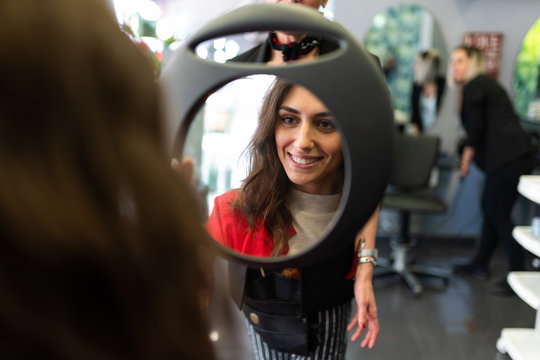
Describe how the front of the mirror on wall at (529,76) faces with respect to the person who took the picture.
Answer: facing the viewer

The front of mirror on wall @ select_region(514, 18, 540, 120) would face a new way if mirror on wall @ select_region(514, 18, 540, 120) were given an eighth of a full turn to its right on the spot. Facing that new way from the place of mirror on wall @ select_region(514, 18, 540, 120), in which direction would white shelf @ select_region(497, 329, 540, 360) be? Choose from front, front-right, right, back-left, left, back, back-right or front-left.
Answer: front-left

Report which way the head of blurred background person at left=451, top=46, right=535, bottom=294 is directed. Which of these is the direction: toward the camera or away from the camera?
toward the camera

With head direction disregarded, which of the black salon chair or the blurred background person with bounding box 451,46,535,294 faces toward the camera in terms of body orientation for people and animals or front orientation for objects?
the black salon chair

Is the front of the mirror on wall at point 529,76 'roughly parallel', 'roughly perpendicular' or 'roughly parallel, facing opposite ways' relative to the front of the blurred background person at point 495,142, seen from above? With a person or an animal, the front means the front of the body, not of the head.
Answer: roughly perpendicular

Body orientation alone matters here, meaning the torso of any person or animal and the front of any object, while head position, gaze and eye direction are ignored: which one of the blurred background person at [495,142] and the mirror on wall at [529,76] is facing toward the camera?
the mirror on wall

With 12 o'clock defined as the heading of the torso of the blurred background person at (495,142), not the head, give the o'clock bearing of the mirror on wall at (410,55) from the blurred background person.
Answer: The mirror on wall is roughly at 2 o'clock from the blurred background person.

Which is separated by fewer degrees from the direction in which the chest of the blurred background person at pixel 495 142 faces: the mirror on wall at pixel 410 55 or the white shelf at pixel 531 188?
the mirror on wall

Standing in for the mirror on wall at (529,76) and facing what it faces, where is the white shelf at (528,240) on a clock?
The white shelf is roughly at 12 o'clock from the mirror on wall.

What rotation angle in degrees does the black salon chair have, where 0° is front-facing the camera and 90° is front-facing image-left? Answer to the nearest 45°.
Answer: approximately 0°

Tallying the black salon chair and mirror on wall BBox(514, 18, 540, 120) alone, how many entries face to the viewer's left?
0

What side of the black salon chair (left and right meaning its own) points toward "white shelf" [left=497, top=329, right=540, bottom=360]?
front

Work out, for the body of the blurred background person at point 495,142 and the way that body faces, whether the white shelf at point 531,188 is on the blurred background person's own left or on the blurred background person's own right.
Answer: on the blurred background person's own left

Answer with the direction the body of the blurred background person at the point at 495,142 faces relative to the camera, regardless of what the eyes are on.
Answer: to the viewer's left

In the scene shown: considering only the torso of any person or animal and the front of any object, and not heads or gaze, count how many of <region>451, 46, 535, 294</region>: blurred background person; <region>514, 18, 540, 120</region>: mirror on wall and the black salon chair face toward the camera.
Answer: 2

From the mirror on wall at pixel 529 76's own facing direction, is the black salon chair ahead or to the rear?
ahead
